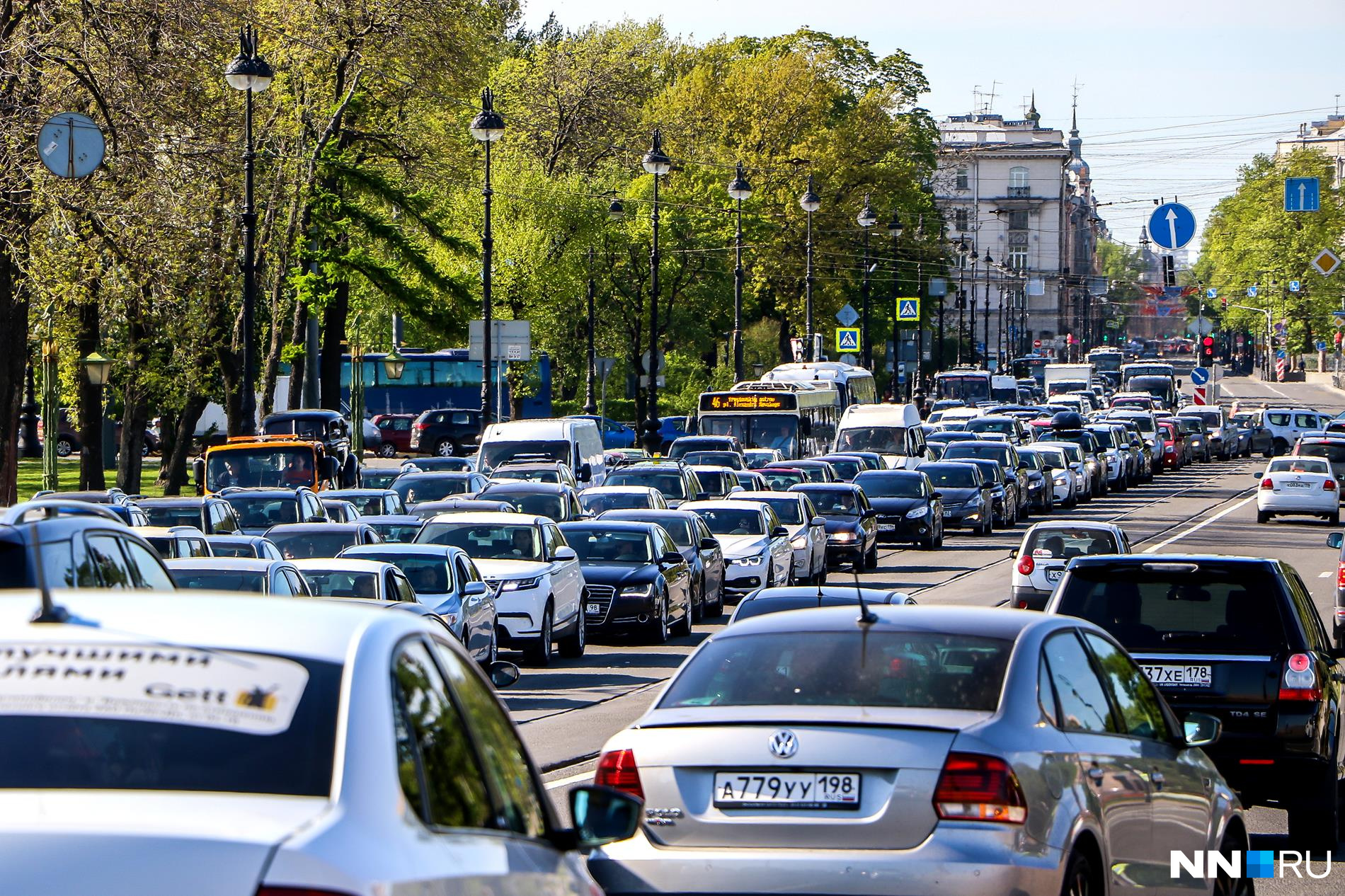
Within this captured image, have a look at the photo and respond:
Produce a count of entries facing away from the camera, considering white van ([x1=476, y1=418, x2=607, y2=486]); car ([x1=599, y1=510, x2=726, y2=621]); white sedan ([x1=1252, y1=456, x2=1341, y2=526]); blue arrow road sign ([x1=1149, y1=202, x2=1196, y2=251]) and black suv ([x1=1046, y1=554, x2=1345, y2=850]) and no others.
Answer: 2

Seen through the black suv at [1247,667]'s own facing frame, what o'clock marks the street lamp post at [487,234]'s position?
The street lamp post is roughly at 11 o'clock from the black suv.

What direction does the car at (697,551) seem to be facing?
toward the camera

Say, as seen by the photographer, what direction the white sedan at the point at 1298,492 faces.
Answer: facing away from the viewer

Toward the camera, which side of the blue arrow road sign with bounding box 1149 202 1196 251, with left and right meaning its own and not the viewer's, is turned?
front

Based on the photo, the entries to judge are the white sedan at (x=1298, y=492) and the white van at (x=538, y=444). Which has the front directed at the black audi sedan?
the white van

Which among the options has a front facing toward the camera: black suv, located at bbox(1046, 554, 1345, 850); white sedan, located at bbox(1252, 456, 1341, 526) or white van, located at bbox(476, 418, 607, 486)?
the white van

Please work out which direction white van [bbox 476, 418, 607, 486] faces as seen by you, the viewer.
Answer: facing the viewer

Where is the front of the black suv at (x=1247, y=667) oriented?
away from the camera

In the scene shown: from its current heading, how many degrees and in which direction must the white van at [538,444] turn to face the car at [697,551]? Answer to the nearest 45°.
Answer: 0° — it already faces it

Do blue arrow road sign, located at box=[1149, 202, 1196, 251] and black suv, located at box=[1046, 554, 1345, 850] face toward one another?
yes

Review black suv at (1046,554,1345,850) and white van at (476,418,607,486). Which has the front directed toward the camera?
the white van

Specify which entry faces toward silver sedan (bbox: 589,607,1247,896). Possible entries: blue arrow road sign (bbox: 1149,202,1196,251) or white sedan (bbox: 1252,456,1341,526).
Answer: the blue arrow road sign

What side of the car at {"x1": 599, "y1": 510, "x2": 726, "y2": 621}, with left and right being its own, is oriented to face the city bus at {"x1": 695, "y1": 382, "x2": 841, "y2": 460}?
back

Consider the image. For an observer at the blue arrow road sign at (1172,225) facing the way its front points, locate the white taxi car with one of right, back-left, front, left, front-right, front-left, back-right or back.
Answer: front

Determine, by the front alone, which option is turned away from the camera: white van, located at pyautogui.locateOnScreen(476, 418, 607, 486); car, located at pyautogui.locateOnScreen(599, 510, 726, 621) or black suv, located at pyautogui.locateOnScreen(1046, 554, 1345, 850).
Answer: the black suv
